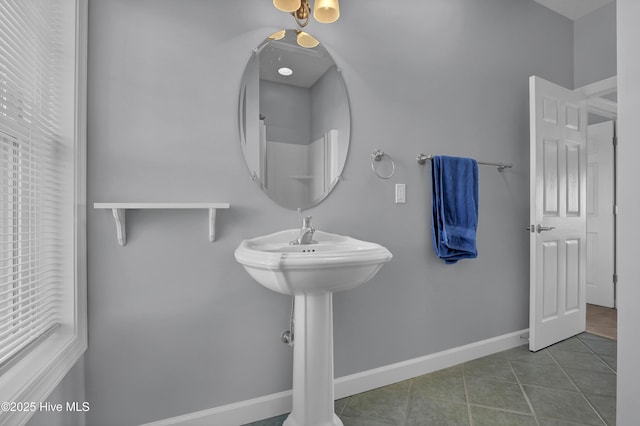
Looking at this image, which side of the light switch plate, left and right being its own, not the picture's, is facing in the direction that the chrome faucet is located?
right

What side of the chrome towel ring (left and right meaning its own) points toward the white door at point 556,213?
left

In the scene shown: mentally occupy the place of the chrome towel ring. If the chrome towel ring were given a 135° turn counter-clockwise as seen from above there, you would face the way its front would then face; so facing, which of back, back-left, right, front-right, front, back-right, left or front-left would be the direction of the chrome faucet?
back-left

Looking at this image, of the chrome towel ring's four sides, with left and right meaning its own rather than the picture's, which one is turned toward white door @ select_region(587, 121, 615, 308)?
left

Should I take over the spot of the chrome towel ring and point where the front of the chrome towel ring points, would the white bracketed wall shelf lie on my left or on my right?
on my right

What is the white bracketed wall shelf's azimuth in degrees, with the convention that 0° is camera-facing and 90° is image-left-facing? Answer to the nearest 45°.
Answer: approximately 0°

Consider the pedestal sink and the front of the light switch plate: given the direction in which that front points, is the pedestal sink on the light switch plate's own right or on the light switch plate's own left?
on the light switch plate's own right

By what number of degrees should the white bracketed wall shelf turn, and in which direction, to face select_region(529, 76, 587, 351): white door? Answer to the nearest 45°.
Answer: approximately 90° to its left
